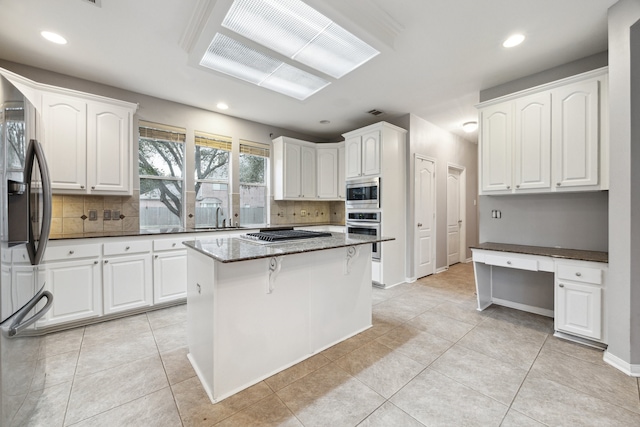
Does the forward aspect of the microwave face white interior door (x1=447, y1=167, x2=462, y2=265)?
no

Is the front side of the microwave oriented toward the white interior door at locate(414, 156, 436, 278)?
no

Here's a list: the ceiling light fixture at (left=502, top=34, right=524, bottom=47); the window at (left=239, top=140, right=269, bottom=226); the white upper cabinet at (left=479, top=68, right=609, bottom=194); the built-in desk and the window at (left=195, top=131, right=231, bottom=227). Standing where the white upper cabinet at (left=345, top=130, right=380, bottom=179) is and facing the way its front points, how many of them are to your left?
3

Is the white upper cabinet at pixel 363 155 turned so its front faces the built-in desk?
no

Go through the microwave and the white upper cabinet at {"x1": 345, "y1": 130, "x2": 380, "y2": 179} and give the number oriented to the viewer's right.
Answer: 0

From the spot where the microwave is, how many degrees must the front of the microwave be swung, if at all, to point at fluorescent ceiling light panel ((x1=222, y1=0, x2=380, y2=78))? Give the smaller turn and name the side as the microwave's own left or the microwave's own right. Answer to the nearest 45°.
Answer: approximately 45° to the microwave's own left

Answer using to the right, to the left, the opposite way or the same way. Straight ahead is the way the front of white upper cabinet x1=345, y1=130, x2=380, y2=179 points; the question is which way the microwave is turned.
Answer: the same way

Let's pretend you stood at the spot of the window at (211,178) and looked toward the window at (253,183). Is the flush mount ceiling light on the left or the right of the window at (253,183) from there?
right

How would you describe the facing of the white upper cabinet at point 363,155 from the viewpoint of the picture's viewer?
facing the viewer and to the left of the viewer
